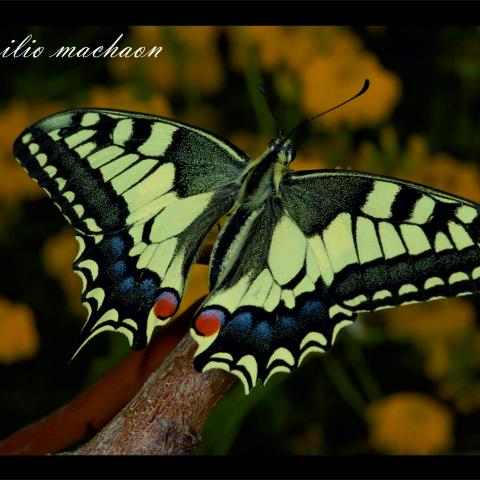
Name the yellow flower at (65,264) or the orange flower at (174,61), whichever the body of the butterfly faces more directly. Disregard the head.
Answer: the orange flower

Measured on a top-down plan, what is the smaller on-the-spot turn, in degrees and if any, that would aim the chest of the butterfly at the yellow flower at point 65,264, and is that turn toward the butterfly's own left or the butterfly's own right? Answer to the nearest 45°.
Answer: approximately 90° to the butterfly's own left

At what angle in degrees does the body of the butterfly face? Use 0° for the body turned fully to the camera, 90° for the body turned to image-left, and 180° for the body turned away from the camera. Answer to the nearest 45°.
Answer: approximately 225°

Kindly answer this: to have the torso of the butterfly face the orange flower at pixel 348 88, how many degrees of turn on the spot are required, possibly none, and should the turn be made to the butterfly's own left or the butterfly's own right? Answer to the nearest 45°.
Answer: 0° — it already faces it

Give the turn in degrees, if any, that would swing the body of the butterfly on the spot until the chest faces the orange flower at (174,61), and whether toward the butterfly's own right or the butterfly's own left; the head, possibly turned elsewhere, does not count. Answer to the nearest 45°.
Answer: approximately 45° to the butterfly's own left

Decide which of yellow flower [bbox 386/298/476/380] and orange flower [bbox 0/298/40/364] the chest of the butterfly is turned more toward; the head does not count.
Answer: the yellow flower

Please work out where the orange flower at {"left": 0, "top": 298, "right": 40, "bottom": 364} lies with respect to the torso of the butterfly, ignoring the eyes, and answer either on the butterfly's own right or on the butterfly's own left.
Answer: on the butterfly's own left
